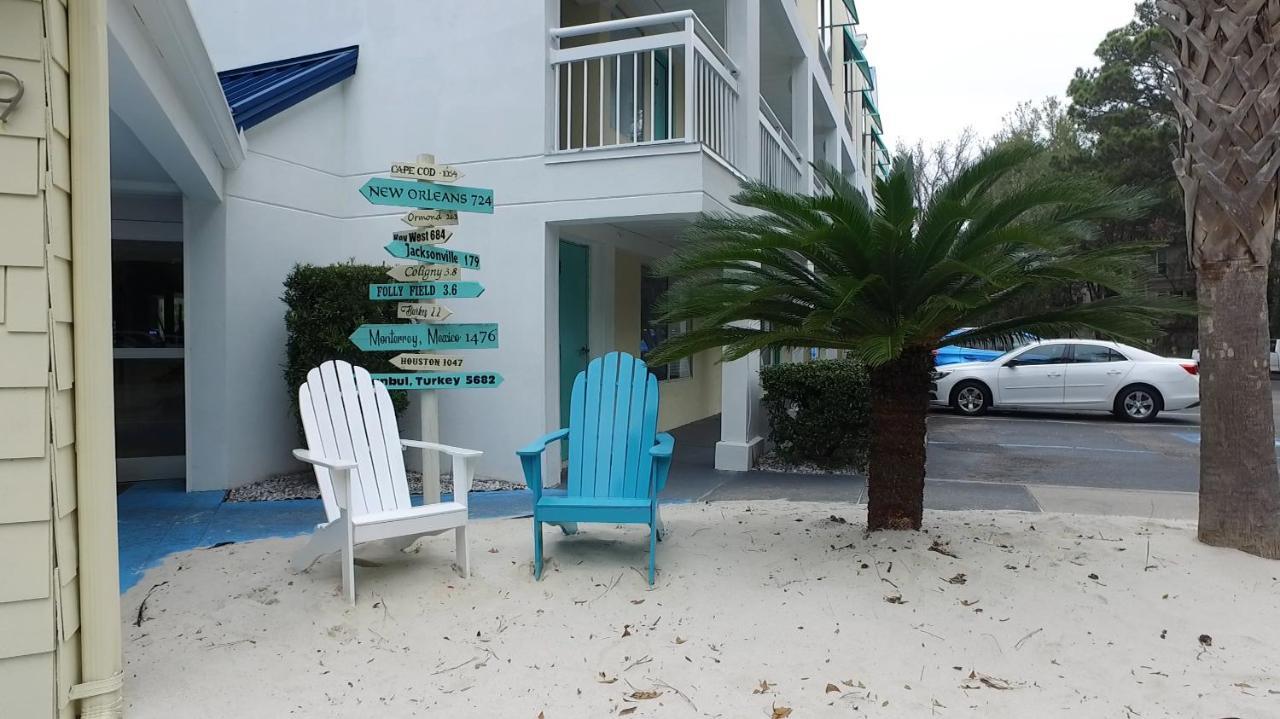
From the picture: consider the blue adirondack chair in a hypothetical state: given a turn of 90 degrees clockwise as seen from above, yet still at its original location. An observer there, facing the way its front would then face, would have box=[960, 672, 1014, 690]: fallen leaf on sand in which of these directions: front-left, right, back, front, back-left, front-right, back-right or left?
back-left

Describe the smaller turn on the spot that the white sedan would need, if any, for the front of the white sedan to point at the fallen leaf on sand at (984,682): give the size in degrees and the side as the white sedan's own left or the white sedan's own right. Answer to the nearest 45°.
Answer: approximately 90° to the white sedan's own left

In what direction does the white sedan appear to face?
to the viewer's left

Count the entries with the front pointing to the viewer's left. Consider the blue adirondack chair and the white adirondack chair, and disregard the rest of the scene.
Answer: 0

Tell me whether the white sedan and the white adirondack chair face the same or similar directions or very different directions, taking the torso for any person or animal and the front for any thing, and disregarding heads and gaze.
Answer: very different directions

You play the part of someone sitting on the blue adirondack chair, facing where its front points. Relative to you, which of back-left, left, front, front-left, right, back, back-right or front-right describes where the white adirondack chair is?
right

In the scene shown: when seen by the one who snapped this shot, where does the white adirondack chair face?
facing the viewer and to the right of the viewer

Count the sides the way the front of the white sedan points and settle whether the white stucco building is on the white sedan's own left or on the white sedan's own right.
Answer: on the white sedan's own left

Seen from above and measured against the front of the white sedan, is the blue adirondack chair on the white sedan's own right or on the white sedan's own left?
on the white sedan's own left

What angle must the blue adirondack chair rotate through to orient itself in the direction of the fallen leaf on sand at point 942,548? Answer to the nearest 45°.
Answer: approximately 90° to its left

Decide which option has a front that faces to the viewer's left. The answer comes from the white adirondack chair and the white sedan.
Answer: the white sedan

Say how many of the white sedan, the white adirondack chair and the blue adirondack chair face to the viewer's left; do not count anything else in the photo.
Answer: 1
